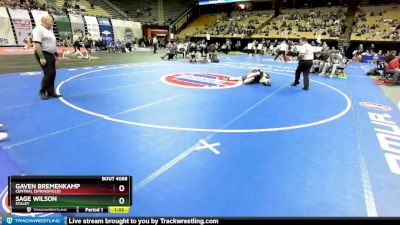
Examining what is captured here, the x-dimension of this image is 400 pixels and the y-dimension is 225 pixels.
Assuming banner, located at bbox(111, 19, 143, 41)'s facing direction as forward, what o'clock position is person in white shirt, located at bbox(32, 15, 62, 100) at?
The person in white shirt is roughly at 12 o'clock from the banner.

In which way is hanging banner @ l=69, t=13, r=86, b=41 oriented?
toward the camera

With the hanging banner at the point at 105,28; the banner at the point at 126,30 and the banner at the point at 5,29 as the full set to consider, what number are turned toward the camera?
3

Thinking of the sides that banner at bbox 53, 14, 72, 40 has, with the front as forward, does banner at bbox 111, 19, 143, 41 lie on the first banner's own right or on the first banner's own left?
on the first banner's own left

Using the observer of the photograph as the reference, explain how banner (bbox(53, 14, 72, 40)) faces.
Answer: facing the viewer

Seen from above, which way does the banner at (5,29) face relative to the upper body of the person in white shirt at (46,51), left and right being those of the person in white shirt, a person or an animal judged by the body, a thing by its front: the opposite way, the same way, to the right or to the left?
to the right

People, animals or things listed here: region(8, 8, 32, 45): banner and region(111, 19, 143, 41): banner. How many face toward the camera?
2

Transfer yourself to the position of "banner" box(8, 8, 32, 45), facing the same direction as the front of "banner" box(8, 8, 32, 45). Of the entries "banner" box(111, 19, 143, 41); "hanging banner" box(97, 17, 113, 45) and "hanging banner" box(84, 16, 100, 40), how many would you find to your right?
0

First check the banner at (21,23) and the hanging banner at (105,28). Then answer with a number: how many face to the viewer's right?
0

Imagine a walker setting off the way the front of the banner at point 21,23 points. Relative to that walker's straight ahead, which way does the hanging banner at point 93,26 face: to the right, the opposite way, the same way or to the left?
the same way

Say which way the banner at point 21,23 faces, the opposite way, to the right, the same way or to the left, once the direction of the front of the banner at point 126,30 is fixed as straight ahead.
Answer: the same way

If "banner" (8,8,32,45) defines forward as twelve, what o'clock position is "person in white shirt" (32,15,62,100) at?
The person in white shirt is roughly at 12 o'clock from the banner.

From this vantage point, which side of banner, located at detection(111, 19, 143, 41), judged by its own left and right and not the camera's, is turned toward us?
front
